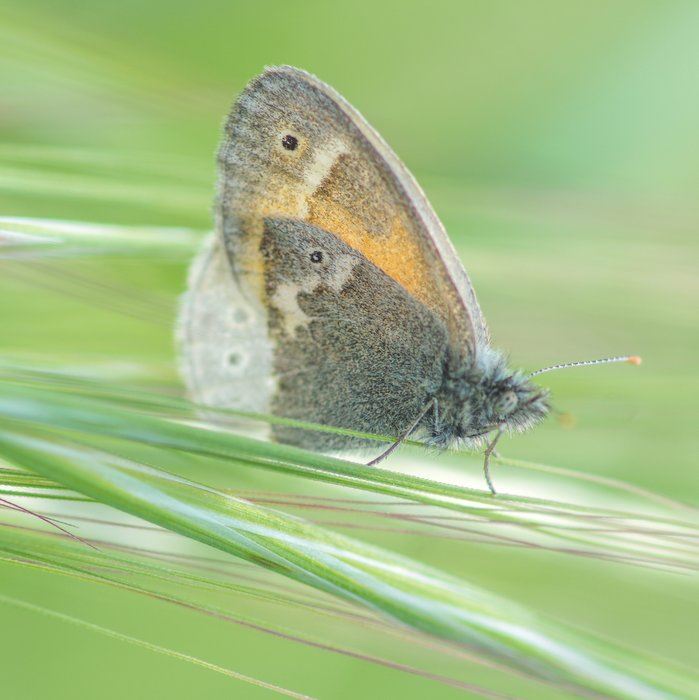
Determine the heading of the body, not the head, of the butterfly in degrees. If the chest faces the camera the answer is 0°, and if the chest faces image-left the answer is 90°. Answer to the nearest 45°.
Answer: approximately 270°
